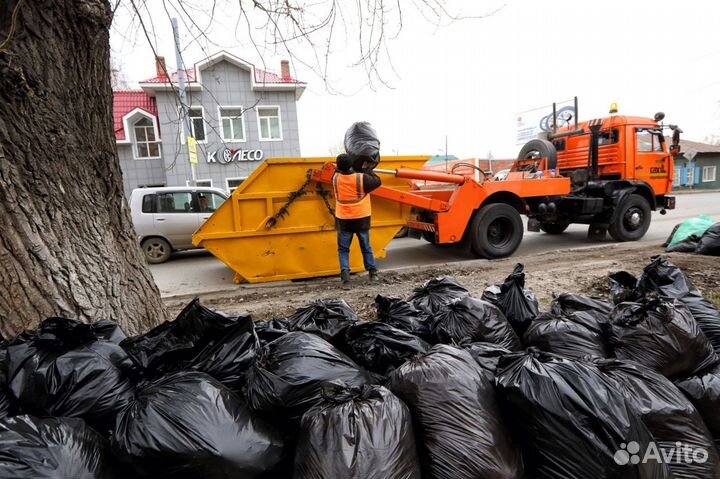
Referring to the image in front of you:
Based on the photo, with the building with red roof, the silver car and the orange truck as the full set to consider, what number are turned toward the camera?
1

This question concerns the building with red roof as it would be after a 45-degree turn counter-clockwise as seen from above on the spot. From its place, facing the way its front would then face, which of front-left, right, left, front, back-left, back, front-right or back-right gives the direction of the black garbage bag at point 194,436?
front-right

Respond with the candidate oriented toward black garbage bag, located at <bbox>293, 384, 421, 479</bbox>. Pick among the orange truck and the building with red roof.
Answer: the building with red roof

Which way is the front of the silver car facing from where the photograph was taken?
facing to the right of the viewer

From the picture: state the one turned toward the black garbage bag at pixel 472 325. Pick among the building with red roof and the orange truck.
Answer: the building with red roof

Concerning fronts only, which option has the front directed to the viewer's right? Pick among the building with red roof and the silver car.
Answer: the silver car

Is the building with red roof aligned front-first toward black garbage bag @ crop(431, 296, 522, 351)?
yes

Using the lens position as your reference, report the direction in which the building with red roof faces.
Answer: facing the viewer

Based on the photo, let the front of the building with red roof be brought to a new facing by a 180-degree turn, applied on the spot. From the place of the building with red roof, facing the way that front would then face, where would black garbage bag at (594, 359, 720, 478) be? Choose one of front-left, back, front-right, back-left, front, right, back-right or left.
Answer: back

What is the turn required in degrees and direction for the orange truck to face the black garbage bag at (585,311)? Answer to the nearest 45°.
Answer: approximately 135° to its right

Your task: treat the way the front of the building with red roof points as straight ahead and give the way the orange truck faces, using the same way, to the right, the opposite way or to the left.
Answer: to the left

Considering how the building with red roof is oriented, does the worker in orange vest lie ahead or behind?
ahead

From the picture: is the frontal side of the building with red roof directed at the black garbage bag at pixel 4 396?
yes

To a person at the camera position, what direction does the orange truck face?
facing away from the viewer and to the right of the viewer

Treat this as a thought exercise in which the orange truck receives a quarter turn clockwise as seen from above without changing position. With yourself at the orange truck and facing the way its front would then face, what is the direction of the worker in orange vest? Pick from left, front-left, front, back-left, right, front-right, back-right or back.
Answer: right

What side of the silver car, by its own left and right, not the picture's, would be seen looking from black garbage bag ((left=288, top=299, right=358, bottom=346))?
right

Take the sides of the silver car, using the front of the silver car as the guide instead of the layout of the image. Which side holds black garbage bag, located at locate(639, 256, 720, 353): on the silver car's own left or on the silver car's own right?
on the silver car's own right

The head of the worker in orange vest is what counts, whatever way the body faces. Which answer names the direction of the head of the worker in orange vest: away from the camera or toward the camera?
away from the camera

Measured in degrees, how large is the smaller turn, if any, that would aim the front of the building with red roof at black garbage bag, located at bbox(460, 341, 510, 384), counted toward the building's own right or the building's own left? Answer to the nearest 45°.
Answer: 0° — it already faces it
